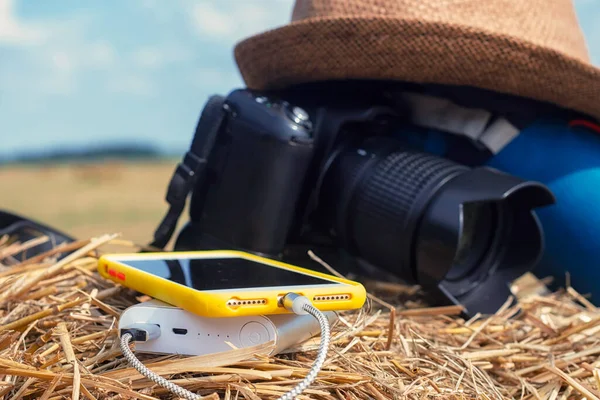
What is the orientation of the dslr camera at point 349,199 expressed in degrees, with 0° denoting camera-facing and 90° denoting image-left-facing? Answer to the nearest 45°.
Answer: approximately 315°
